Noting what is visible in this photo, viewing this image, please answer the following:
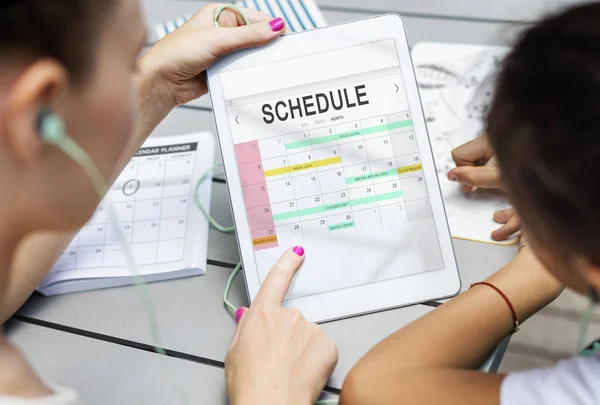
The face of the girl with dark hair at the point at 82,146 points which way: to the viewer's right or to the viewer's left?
to the viewer's right

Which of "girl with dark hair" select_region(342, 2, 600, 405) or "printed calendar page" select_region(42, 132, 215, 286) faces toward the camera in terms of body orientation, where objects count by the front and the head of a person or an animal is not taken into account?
the printed calendar page

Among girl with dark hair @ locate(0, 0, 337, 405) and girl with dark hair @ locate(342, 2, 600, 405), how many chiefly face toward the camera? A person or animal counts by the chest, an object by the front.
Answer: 0

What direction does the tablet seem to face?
toward the camera

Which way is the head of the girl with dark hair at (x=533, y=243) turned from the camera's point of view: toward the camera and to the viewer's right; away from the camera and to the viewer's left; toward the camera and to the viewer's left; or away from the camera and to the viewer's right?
away from the camera and to the viewer's left

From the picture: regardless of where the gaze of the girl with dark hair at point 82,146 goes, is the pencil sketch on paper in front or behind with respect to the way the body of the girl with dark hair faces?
in front

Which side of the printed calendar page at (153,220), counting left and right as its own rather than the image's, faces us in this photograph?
front
